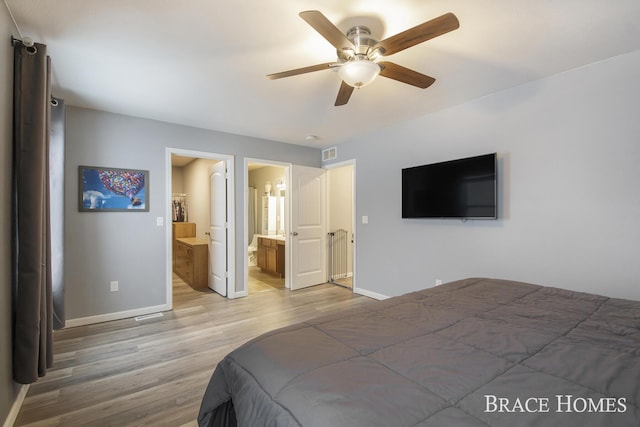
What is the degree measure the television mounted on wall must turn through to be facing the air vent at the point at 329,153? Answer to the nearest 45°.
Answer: approximately 90° to its right

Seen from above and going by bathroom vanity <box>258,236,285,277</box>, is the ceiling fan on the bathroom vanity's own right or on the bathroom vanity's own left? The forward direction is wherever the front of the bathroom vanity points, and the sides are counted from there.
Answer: on the bathroom vanity's own left

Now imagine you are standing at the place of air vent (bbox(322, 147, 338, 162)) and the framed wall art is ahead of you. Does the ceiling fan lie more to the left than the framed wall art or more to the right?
left

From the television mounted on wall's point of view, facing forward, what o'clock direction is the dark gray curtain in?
The dark gray curtain is roughly at 12 o'clock from the television mounted on wall.

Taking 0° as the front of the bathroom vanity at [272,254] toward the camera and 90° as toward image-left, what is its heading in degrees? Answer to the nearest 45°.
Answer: approximately 45°

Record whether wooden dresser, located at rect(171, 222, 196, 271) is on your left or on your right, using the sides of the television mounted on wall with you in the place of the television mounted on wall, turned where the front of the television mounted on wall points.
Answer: on your right
